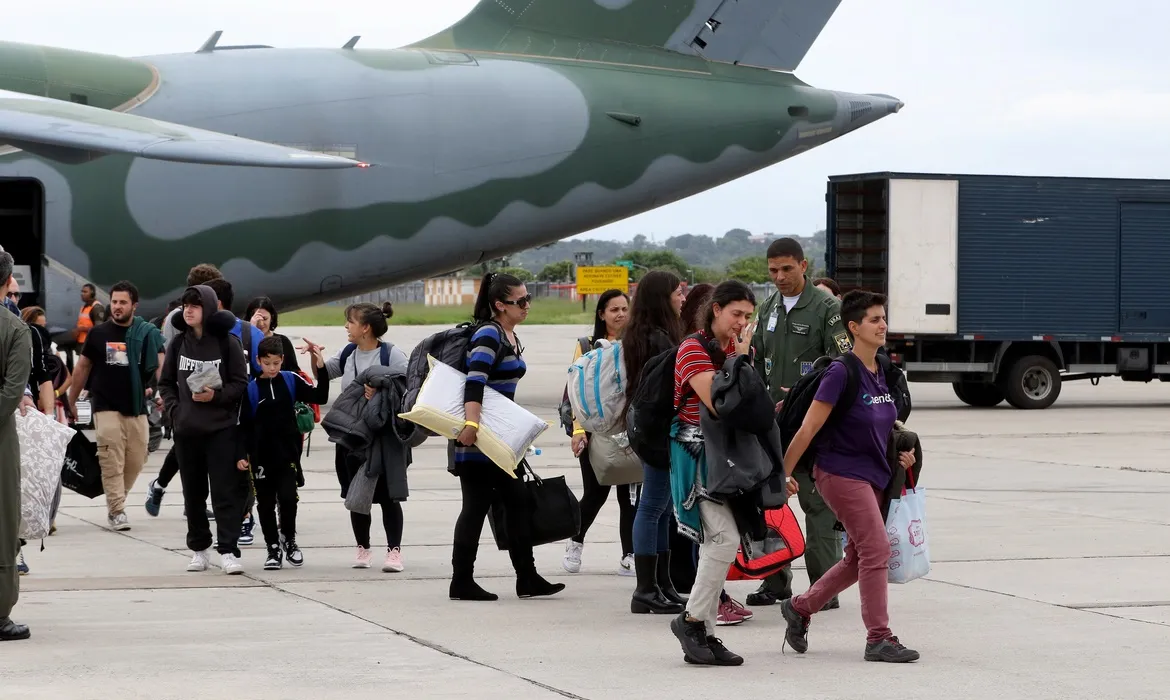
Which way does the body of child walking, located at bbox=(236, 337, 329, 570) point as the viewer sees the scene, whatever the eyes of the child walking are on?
toward the camera

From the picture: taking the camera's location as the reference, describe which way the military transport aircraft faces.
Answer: facing to the left of the viewer

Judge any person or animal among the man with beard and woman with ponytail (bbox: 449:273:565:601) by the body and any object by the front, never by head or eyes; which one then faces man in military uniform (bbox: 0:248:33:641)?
the man with beard

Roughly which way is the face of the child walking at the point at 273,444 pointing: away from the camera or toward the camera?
toward the camera

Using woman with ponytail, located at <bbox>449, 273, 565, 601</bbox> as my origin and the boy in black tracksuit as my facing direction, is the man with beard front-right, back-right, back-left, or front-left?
front-right

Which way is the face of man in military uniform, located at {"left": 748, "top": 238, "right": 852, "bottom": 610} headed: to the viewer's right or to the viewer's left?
to the viewer's left

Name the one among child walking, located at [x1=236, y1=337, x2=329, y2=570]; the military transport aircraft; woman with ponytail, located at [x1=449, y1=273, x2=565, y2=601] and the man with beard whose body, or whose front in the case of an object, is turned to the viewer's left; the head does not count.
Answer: the military transport aircraft

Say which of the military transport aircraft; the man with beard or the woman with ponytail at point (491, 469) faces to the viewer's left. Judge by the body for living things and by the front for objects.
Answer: the military transport aircraft

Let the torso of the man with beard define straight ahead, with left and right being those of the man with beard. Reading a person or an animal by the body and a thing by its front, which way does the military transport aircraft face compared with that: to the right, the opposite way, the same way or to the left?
to the right

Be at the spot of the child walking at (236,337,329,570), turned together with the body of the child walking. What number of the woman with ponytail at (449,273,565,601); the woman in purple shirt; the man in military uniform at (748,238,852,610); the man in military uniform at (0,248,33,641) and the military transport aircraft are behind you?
1
